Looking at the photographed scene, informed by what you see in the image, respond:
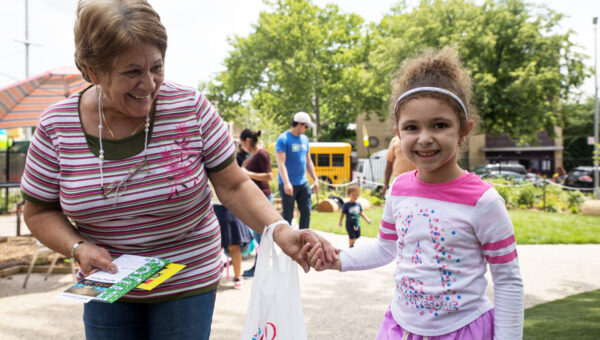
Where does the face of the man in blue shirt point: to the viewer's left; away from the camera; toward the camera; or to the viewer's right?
to the viewer's right

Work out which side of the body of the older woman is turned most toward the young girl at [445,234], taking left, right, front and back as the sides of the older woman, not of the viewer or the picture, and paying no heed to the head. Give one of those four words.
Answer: left

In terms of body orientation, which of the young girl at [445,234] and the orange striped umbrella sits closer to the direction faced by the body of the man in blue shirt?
the young girl

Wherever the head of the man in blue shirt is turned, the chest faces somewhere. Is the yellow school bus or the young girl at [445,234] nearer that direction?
the young girl

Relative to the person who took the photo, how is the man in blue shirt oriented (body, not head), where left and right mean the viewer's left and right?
facing the viewer and to the right of the viewer

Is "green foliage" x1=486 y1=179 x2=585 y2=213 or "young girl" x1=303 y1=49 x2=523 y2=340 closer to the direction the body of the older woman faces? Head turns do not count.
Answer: the young girl

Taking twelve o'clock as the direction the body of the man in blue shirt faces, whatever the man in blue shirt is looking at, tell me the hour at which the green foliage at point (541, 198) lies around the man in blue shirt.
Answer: The green foliage is roughly at 9 o'clock from the man in blue shirt.

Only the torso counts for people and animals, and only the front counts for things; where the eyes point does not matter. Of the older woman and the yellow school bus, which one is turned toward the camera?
the older woman

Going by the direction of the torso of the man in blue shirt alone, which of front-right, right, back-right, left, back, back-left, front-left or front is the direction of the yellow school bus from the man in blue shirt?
back-left

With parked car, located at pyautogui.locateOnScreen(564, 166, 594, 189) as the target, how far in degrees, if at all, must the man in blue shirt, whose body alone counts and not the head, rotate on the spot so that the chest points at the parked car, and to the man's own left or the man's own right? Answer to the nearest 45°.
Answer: approximately 90° to the man's own left

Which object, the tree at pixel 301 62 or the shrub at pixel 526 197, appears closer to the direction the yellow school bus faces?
the tree

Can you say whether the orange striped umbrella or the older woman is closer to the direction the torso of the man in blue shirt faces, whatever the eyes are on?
the older woman

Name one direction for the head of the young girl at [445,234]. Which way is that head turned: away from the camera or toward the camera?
toward the camera

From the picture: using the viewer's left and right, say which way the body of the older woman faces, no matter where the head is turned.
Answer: facing the viewer

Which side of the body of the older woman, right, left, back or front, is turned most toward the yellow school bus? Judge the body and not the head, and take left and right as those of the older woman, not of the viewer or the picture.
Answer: back
